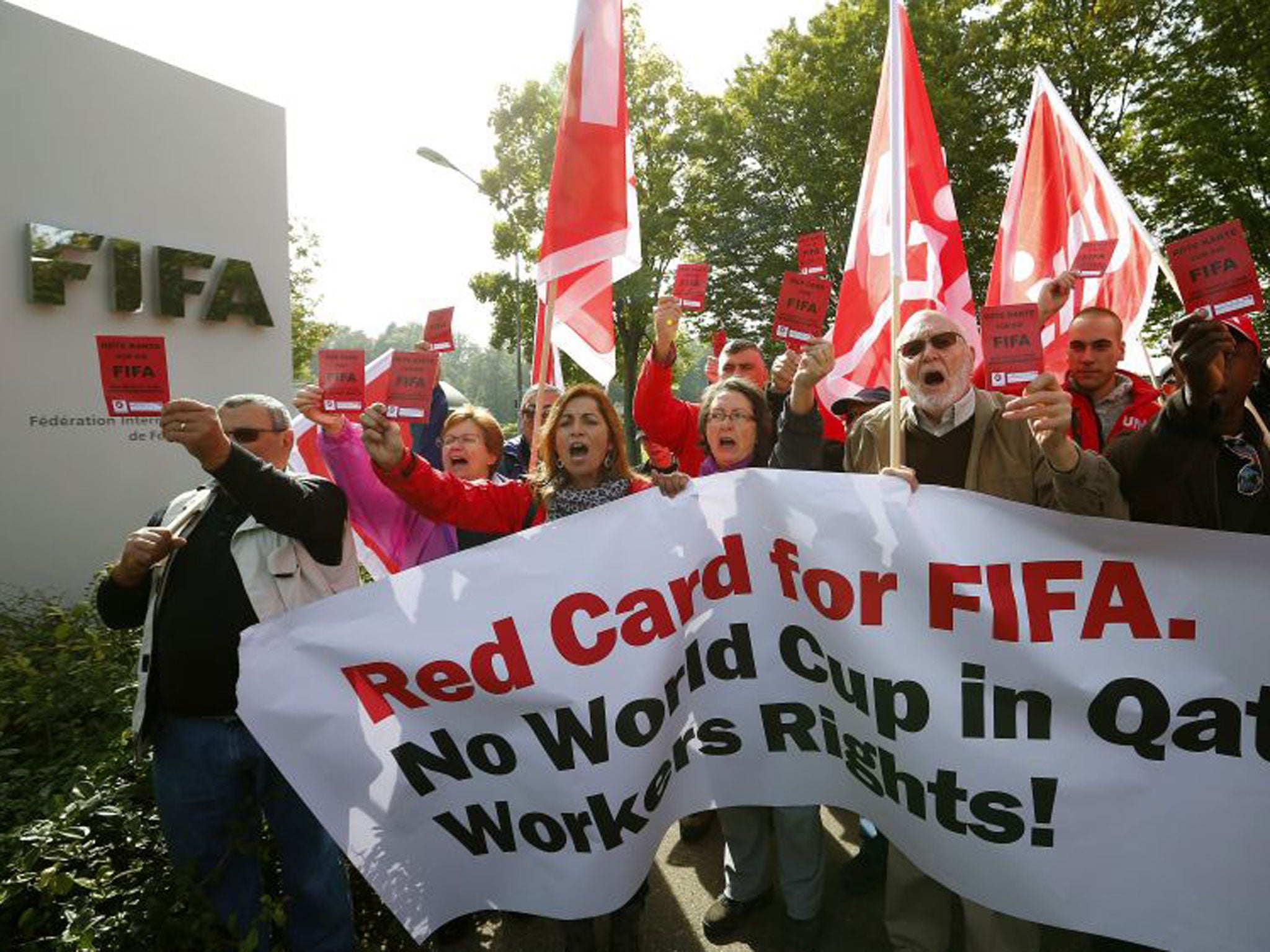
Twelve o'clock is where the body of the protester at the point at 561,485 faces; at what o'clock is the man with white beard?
The man with white beard is roughly at 10 o'clock from the protester.

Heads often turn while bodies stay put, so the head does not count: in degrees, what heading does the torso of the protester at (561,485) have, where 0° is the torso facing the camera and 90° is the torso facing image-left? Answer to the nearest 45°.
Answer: approximately 0°

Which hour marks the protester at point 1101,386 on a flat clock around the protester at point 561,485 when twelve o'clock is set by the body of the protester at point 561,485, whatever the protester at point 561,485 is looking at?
the protester at point 1101,386 is roughly at 9 o'clock from the protester at point 561,485.

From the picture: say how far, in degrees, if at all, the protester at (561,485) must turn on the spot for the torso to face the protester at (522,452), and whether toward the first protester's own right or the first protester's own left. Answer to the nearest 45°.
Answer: approximately 180°

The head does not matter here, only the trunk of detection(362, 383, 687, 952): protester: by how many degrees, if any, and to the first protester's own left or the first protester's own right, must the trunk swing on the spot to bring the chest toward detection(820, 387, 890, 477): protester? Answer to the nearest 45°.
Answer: approximately 135° to the first protester's own left

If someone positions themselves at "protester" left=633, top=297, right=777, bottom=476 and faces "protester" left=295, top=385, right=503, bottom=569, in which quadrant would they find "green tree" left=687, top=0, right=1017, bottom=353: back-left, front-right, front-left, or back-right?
back-right

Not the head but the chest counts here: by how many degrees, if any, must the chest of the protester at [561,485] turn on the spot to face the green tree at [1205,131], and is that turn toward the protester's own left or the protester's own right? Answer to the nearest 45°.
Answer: approximately 135° to the protester's own left

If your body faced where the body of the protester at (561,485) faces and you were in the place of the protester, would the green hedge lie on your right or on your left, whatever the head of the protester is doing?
on your right

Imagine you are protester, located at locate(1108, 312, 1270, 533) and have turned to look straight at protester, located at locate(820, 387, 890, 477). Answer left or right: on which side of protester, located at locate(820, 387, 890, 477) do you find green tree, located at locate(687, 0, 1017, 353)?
right
